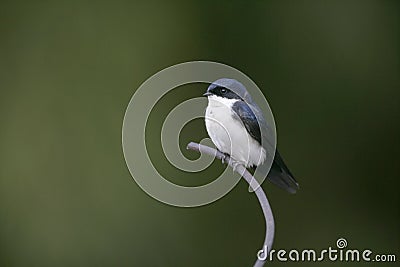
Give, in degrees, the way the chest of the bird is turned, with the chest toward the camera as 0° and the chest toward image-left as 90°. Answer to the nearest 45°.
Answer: approximately 45°
